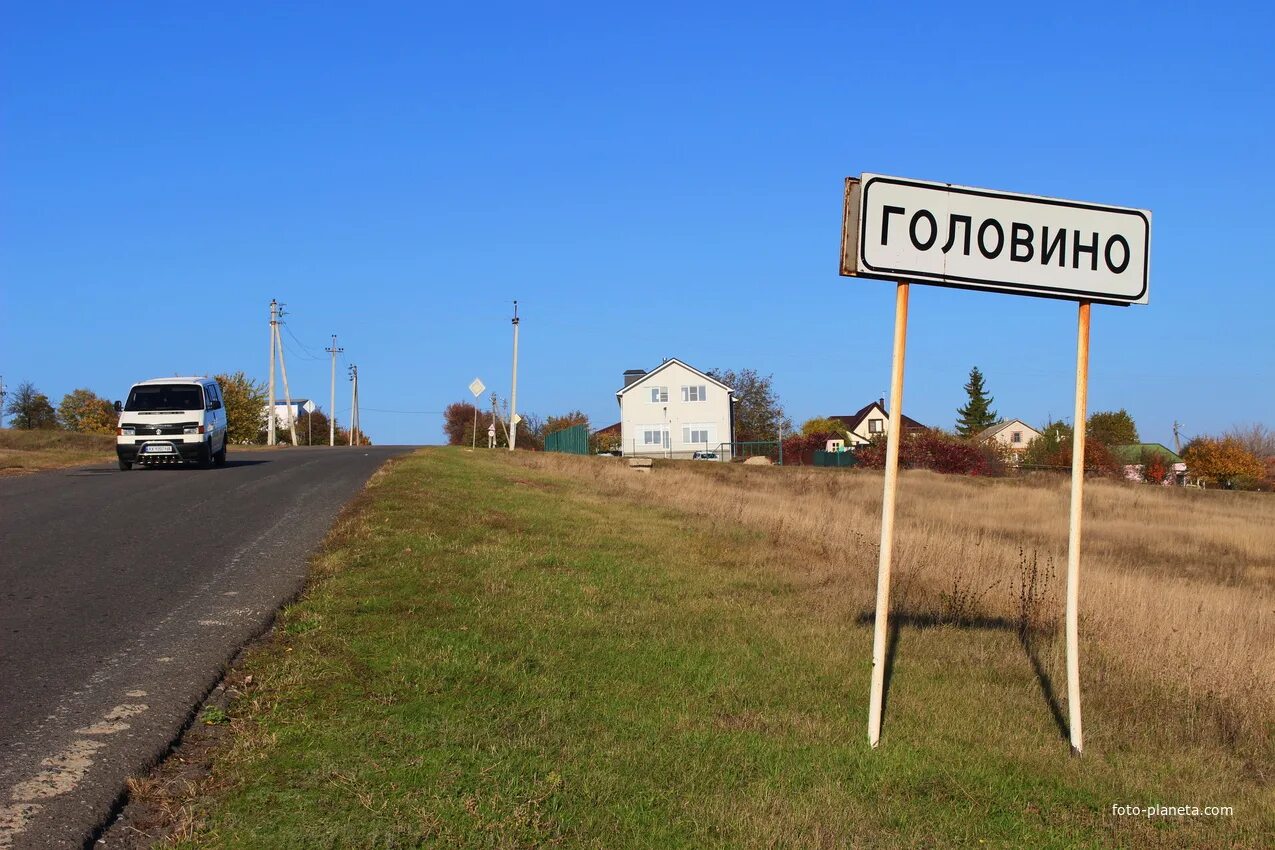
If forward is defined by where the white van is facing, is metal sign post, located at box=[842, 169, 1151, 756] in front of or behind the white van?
in front

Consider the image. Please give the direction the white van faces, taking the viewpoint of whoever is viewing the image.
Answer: facing the viewer
